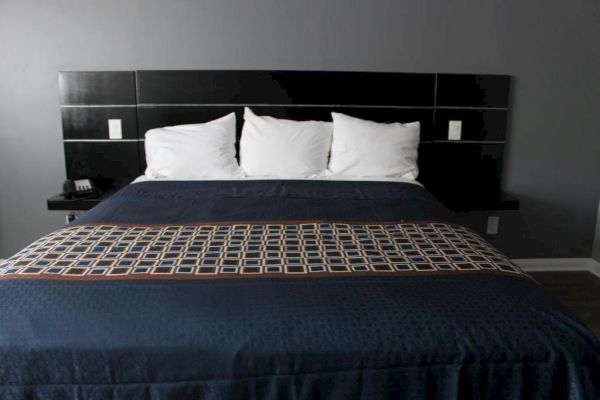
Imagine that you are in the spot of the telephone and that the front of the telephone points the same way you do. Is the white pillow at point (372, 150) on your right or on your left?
on your left

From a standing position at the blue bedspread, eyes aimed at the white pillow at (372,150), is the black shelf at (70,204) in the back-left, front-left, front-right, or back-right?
front-left

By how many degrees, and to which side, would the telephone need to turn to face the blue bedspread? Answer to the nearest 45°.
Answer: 0° — it already faces it

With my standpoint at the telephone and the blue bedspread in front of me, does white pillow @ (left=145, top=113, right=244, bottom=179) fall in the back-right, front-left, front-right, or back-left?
front-left

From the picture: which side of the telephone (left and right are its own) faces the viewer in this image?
front

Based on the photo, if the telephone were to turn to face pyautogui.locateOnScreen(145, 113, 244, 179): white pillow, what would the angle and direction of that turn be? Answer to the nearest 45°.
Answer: approximately 45° to its left

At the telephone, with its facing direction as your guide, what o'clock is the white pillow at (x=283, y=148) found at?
The white pillow is roughly at 10 o'clock from the telephone.

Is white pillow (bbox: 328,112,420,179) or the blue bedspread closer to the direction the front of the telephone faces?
the blue bedspread
